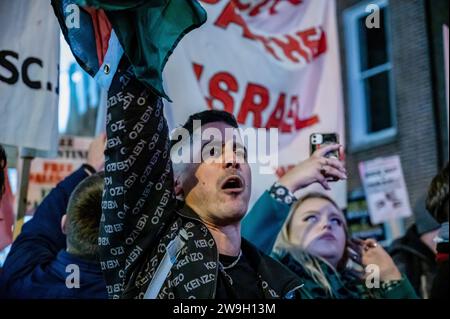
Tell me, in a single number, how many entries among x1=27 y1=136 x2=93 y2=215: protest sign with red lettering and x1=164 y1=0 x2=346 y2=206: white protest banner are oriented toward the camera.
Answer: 2

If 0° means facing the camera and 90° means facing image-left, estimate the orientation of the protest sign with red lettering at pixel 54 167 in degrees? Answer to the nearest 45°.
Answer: approximately 0°

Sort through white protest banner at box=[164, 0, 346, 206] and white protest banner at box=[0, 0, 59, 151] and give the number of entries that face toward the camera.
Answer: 2
